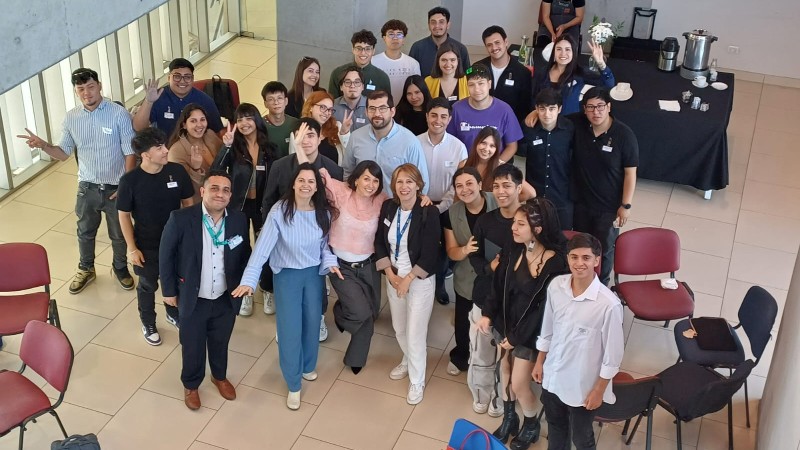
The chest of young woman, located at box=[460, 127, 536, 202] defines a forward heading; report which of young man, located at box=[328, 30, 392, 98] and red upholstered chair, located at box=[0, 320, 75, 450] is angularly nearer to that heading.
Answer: the red upholstered chair

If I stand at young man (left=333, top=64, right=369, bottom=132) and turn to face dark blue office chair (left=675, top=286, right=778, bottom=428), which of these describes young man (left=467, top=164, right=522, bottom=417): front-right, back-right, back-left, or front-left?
front-right

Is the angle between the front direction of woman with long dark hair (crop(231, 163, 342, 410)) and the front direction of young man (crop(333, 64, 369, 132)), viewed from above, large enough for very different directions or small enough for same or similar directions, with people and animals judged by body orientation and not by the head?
same or similar directions

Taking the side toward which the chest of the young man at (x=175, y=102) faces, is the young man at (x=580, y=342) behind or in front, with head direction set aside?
in front

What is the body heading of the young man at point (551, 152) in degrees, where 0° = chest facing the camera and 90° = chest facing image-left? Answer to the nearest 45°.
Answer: approximately 0°

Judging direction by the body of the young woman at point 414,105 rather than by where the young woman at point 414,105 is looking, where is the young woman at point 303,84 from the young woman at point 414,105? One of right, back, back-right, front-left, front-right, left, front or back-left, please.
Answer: right

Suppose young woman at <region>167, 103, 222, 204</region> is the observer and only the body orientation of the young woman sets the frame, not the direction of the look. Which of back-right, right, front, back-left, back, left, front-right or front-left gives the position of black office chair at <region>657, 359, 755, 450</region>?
front-left

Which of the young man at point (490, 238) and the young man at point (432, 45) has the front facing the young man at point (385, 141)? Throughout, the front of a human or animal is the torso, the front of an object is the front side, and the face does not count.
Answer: the young man at point (432, 45)

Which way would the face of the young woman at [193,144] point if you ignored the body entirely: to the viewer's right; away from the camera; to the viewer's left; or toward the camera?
toward the camera

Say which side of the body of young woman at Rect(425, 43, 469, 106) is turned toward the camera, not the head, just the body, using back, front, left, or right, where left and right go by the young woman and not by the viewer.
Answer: front

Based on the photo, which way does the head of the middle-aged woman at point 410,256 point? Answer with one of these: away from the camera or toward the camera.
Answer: toward the camera

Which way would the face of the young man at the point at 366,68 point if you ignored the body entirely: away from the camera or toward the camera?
toward the camera

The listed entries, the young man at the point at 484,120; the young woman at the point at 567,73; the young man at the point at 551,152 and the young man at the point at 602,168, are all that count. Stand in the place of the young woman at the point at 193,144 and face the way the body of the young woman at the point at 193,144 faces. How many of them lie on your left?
4

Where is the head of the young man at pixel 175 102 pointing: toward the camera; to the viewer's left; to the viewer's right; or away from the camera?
toward the camera

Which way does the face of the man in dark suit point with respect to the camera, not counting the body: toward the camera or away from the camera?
toward the camera

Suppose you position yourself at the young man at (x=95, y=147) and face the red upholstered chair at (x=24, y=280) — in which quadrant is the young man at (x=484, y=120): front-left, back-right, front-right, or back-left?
back-left

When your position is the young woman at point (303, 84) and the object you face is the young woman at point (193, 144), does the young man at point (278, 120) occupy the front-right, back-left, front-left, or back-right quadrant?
front-left

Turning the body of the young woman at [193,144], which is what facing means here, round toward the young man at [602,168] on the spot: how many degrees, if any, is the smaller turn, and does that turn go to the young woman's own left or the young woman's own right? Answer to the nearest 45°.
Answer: approximately 90° to the young woman's own left

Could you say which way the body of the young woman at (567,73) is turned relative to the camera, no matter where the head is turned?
toward the camera

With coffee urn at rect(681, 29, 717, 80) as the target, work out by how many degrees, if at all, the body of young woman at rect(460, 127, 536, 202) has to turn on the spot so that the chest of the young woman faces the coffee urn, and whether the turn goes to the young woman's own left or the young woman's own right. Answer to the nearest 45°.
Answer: approximately 135° to the young woman's own left
